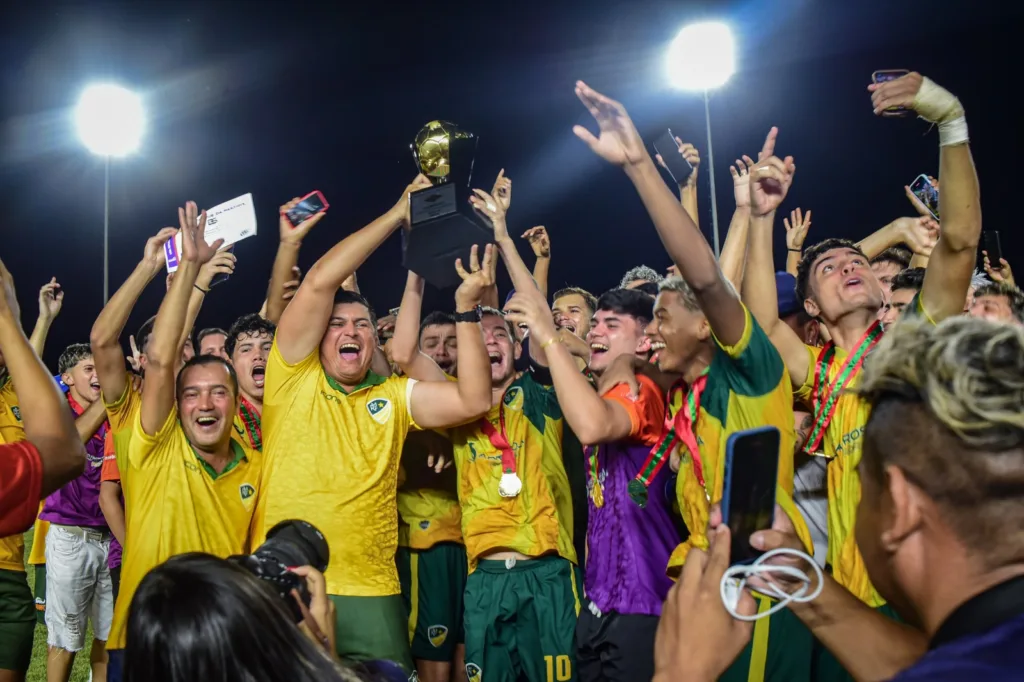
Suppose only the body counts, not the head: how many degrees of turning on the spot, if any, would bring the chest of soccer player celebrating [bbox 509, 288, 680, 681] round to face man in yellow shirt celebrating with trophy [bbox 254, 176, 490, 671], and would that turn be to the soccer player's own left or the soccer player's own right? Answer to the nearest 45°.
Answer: approximately 45° to the soccer player's own right

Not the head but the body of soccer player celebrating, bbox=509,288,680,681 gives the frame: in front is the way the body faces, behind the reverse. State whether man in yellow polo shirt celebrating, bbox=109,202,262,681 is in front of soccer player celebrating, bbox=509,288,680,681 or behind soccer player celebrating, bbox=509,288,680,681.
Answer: in front

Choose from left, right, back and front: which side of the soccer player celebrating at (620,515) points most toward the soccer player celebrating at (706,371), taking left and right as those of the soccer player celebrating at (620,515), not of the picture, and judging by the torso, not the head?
left

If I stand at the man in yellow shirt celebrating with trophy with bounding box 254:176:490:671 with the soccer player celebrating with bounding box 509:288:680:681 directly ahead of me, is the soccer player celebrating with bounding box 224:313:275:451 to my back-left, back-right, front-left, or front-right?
back-left

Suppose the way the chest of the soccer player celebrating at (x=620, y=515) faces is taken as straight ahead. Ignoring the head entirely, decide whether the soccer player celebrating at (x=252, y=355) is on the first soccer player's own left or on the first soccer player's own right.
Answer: on the first soccer player's own right

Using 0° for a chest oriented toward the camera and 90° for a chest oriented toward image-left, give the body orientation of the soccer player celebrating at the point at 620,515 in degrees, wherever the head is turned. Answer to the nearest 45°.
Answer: approximately 45°
